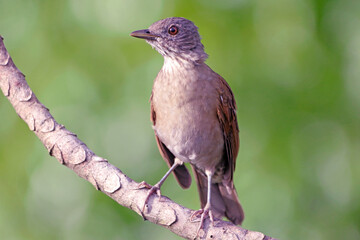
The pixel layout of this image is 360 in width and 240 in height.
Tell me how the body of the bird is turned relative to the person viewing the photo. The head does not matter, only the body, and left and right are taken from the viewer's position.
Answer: facing the viewer and to the left of the viewer
